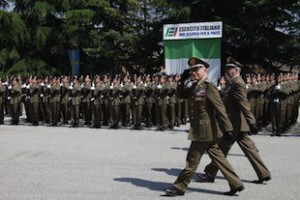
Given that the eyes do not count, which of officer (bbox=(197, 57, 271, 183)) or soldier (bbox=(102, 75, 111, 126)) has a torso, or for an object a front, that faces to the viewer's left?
the officer

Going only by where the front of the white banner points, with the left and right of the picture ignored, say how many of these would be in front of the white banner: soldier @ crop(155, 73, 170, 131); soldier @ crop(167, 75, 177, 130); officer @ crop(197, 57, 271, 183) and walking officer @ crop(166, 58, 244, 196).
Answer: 4

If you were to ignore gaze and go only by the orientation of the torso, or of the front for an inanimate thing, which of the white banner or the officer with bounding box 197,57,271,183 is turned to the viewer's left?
the officer

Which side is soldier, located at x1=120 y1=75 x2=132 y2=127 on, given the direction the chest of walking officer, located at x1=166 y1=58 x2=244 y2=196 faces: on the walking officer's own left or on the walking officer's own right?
on the walking officer's own right

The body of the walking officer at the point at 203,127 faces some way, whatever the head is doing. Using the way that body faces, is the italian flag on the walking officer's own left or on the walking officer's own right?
on the walking officer's own right

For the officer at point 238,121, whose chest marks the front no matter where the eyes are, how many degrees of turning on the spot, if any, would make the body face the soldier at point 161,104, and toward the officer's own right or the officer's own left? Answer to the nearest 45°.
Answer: approximately 90° to the officer's own right

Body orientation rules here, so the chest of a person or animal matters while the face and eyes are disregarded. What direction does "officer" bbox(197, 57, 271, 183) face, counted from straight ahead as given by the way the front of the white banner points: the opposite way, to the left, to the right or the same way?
to the right

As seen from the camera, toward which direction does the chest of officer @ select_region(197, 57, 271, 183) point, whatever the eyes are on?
to the viewer's left

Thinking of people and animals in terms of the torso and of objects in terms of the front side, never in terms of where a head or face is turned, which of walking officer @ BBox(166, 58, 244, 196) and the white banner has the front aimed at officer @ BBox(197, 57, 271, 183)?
the white banner

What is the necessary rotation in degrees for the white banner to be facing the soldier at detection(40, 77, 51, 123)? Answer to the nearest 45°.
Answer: approximately 45° to its right

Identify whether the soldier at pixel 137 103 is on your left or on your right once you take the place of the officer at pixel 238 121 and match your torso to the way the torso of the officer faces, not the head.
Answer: on your right

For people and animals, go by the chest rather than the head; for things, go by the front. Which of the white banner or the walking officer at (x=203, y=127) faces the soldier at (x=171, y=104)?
the white banner
